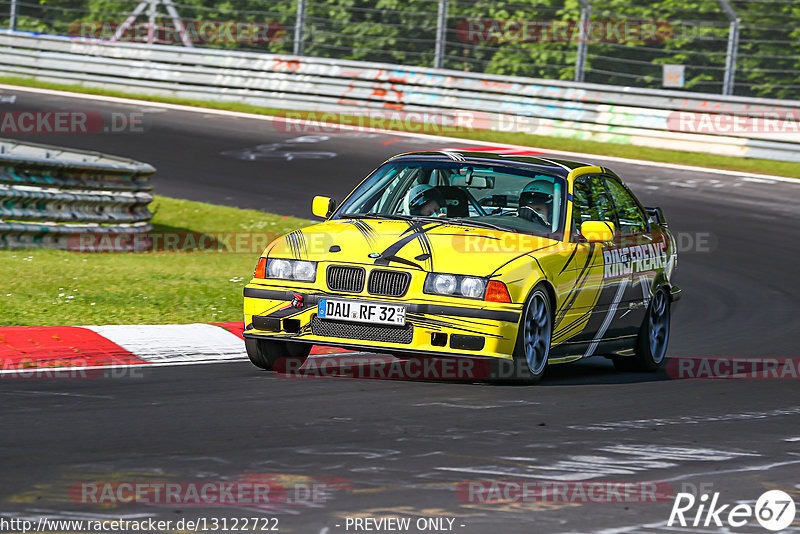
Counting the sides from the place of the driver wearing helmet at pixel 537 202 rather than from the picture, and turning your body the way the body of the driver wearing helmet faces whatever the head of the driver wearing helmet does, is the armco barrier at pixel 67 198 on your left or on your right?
on your right

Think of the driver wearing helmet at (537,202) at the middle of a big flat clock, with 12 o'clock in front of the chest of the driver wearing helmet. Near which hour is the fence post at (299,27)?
The fence post is roughly at 4 o'clock from the driver wearing helmet.

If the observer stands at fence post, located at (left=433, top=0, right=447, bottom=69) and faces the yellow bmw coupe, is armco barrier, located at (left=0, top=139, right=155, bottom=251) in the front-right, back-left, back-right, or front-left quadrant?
front-right

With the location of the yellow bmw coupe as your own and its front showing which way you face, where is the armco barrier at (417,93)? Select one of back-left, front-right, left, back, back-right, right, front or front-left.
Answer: back-right

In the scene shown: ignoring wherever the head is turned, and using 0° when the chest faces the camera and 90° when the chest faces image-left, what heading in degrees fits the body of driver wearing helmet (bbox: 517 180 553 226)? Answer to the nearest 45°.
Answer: approximately 45°

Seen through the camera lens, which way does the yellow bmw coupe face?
facing the viewer and to the left of the viewer

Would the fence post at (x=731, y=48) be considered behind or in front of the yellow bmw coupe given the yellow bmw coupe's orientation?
behind

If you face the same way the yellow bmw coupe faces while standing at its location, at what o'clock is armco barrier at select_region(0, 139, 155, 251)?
The armco barrier is roughly at 3 o'clock from the yellow bmw coupe.

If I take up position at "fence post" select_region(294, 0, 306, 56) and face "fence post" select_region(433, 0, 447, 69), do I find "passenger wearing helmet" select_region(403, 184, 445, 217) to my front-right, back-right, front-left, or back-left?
front-right

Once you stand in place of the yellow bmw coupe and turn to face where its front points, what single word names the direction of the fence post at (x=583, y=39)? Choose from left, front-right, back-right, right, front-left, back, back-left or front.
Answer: back-right
